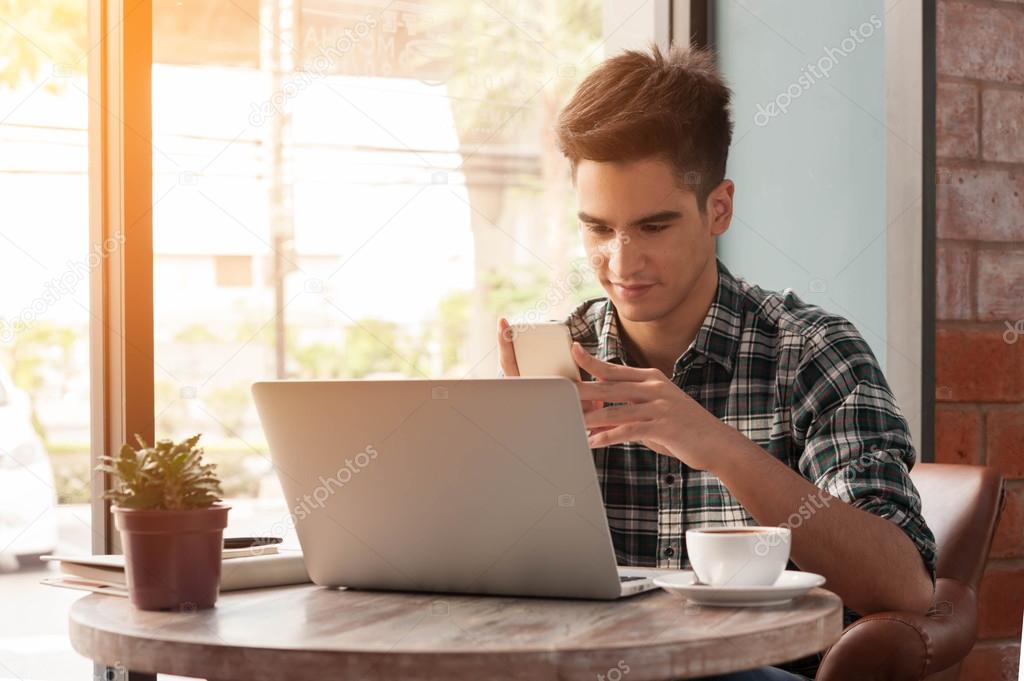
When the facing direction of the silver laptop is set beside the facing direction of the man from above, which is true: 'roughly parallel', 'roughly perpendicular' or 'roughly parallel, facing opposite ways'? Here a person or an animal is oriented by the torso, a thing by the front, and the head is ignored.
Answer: roughly parallel, facing opposite ways

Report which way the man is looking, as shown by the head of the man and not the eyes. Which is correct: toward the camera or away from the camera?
toward the camera

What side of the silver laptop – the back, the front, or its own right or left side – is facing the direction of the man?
front

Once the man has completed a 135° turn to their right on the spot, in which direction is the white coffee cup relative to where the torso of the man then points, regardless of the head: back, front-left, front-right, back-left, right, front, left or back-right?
back

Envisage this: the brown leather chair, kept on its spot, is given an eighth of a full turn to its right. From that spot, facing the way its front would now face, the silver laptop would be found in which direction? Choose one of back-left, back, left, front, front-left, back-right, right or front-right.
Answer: front-left

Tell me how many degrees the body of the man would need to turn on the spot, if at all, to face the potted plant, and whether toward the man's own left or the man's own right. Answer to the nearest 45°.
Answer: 0° — they already face it

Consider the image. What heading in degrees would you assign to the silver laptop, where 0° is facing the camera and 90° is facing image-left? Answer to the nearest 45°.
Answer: approximately 225°

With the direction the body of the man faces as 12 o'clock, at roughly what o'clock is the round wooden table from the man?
The round wooden table is roughly at 11 o'clock from the man.

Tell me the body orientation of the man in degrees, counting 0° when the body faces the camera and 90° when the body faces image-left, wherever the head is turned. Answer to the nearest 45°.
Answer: approximately 45°

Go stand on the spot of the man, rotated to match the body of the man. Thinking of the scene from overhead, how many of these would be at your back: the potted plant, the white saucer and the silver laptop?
0

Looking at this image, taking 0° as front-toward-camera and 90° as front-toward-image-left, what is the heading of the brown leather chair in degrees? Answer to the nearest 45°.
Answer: approximately 45°

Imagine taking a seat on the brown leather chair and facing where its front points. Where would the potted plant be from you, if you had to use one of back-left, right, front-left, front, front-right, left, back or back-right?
front
